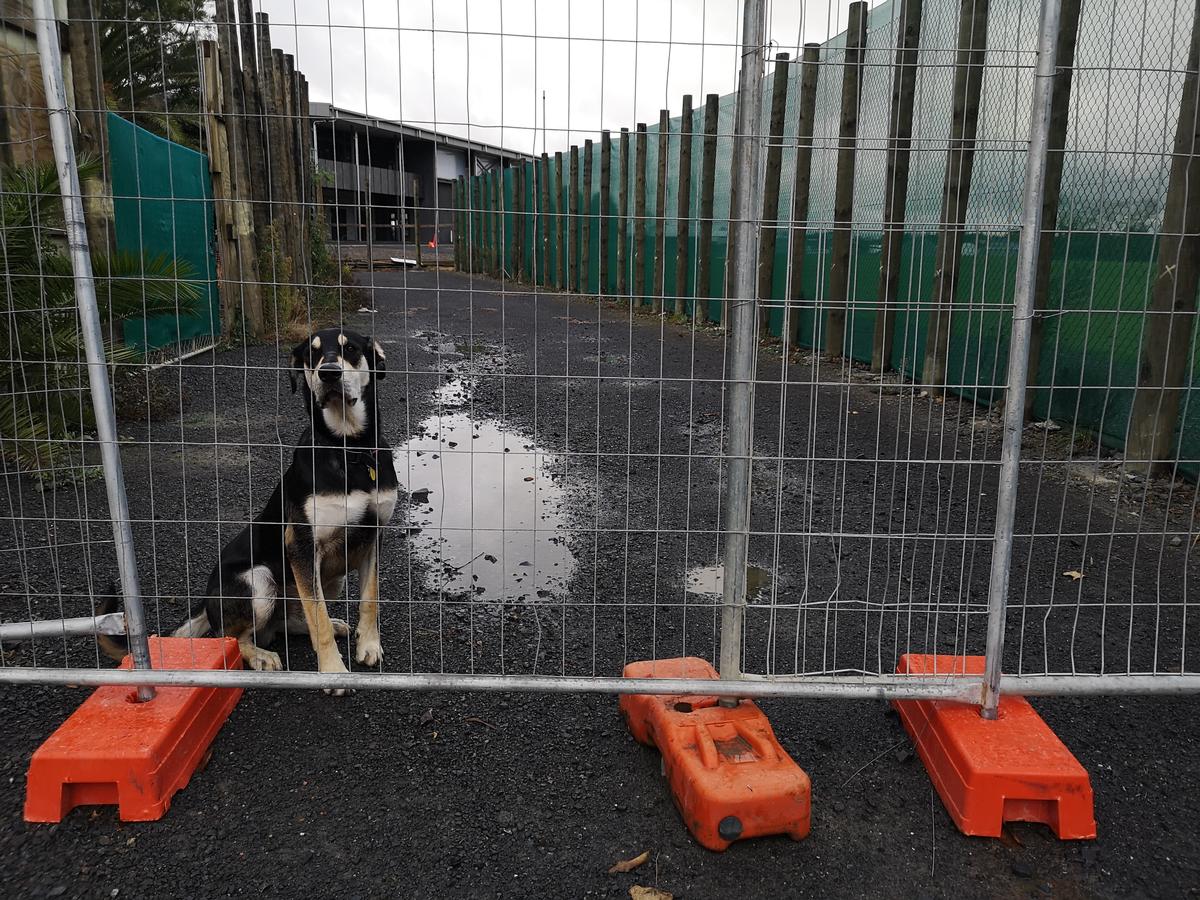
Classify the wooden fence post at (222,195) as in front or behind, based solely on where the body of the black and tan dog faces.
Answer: behind

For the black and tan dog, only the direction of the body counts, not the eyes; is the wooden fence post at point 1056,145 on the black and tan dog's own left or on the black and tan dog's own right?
on the black and tan dog's own left

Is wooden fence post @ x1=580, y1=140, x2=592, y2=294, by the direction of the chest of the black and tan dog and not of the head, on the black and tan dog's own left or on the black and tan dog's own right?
on the black and tan dog's own left

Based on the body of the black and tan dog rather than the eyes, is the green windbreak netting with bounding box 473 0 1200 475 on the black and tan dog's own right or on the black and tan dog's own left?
on the black and tan dog's own left

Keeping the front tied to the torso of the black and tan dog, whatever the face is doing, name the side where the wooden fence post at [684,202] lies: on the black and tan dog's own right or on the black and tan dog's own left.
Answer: on the black and tan dog's own left

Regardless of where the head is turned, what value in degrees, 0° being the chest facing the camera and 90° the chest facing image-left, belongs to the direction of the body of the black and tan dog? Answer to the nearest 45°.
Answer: approximately 315°

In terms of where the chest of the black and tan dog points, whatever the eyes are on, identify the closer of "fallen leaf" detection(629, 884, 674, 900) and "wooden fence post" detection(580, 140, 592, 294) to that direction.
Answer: the fallen leaf
